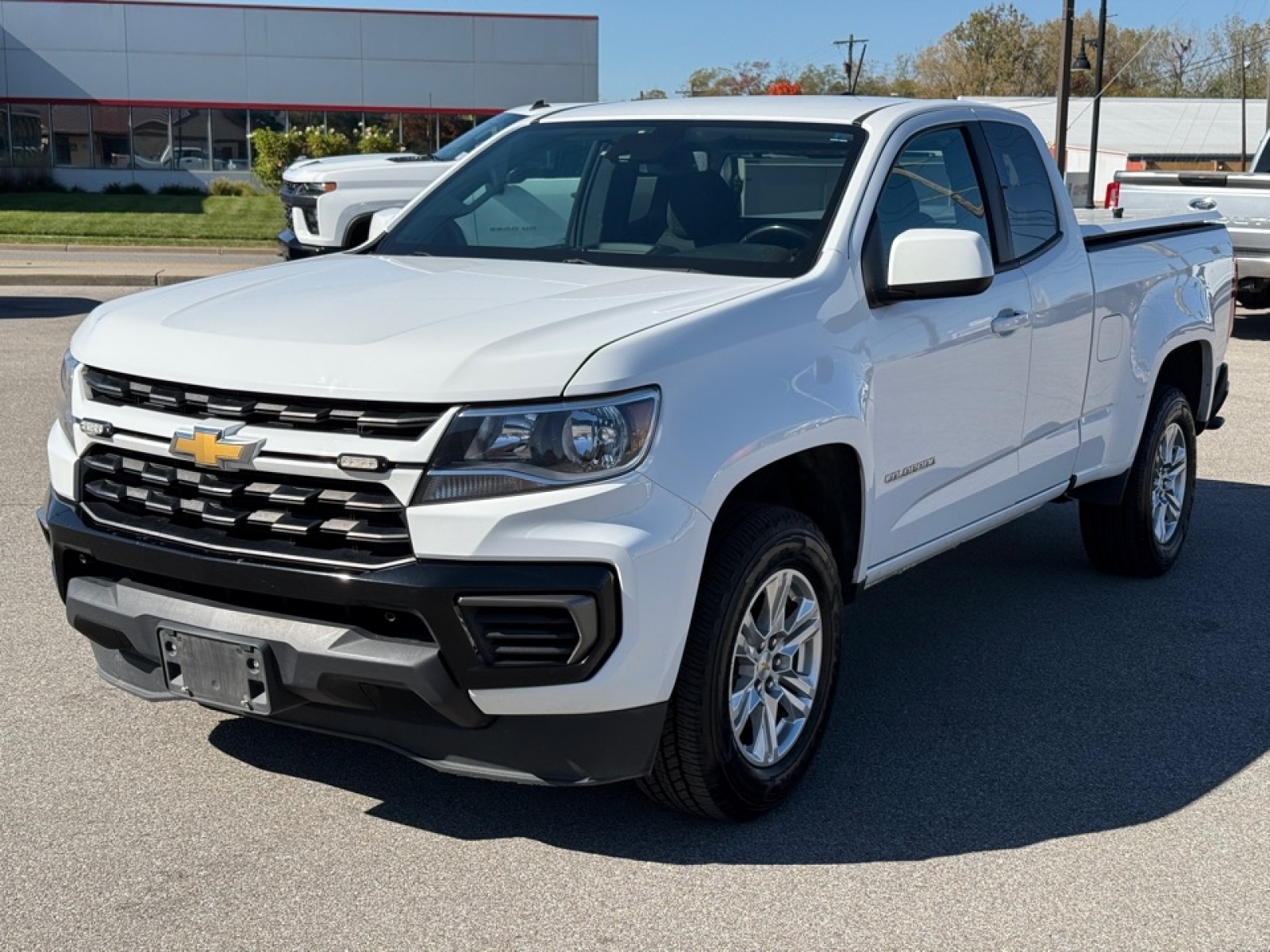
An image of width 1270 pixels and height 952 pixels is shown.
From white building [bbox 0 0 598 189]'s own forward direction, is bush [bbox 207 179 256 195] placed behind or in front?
in front

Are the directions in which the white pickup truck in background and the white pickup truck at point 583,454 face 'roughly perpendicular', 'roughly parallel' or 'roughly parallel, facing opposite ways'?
roughly parallel

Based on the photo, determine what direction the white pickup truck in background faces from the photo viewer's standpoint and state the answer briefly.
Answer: facing the viewer and to the left of the viewer

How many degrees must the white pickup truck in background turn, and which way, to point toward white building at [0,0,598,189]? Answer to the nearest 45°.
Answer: approximately 135° to its right

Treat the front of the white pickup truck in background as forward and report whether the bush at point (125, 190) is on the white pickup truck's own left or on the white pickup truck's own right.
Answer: on the white pickup truck's own right

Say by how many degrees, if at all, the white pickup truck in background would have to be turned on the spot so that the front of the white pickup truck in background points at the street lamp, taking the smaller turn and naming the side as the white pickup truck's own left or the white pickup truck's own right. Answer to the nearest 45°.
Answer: approximately 180°

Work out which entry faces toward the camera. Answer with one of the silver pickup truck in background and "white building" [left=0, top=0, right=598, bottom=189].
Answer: the white building

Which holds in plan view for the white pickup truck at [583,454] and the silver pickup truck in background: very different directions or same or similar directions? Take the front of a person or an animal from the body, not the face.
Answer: very different directions

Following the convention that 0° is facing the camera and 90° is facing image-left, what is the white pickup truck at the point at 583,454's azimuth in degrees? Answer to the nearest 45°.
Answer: approximately 45°

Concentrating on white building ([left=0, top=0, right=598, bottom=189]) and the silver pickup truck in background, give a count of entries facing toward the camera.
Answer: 1

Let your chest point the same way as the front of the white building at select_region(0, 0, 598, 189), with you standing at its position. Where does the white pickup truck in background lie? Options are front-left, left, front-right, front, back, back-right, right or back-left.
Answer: front

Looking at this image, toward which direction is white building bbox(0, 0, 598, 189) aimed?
toward the camera

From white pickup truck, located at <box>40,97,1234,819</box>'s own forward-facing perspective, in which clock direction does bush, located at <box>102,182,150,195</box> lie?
The bush is roughly at 4 o'clock from the white pickup truck.

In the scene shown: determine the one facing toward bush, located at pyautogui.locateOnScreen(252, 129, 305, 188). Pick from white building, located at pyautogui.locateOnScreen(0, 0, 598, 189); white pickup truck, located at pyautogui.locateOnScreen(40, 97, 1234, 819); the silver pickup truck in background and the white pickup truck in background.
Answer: the white building

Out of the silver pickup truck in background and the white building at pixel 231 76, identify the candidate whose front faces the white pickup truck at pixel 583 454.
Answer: the white building

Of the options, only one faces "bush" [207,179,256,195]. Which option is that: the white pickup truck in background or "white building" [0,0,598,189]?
the white building

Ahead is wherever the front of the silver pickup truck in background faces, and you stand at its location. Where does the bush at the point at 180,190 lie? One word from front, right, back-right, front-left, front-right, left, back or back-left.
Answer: left

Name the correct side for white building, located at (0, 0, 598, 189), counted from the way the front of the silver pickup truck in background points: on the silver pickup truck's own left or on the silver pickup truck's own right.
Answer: on the silver pickup truck's own left

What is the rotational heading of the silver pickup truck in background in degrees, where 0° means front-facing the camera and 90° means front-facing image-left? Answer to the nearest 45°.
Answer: approximately 225°
